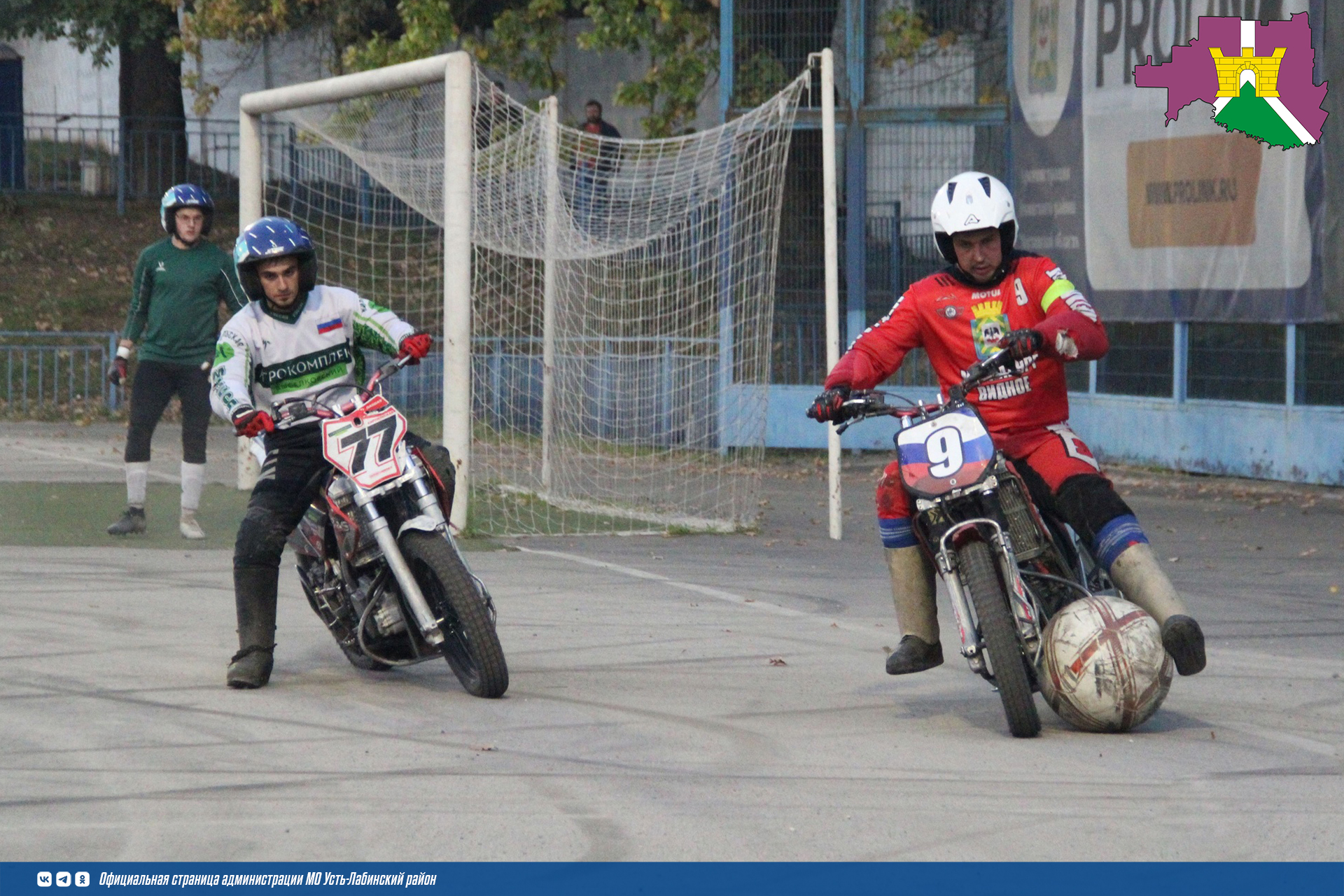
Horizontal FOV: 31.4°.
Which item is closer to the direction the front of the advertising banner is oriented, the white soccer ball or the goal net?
the white soccer ball

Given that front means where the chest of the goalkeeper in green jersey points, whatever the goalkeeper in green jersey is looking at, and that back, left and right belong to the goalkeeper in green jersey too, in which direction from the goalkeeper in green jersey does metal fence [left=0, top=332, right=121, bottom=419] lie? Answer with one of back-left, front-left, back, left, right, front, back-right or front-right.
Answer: back

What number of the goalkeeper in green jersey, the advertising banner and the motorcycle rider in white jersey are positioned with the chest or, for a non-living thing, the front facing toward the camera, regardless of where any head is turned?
3

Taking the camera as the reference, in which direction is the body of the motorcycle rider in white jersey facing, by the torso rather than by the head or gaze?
toward the camera

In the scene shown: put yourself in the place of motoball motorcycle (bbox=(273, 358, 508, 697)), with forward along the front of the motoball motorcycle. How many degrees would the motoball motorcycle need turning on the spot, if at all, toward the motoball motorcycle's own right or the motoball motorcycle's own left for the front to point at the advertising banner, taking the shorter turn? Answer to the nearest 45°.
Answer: approximately 90° to the motoball motorcycle's own left

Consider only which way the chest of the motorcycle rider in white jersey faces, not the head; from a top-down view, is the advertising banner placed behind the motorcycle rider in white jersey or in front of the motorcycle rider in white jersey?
behind

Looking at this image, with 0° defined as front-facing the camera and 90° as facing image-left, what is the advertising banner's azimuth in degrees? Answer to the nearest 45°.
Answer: approximately 0°

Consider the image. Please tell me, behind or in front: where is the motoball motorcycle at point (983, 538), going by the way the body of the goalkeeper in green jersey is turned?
in front

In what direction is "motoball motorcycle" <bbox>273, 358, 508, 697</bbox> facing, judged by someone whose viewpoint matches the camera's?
facing the viewer and to the right of the viewer

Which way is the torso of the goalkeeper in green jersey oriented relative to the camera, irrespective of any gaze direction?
toward the camera
